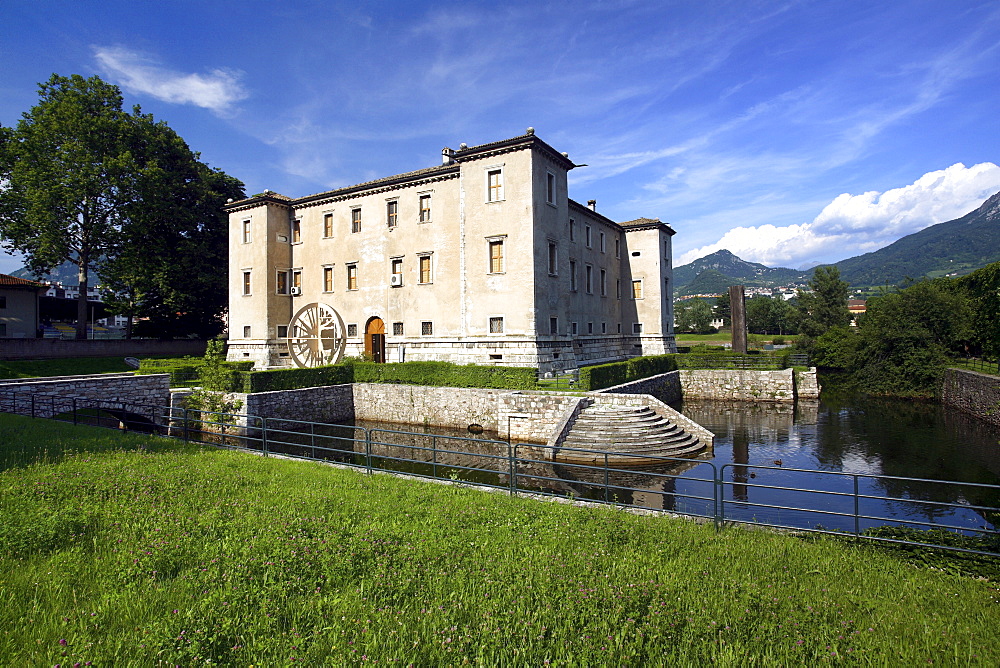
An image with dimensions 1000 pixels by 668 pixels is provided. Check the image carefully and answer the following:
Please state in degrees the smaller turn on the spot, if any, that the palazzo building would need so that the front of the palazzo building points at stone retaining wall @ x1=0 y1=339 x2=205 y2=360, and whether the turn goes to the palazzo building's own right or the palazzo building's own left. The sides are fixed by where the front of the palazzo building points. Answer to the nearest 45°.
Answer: approximately 45° to the palazzo building's own right

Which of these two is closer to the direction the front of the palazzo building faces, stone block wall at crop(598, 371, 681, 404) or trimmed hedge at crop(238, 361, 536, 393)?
the trimmed hedge

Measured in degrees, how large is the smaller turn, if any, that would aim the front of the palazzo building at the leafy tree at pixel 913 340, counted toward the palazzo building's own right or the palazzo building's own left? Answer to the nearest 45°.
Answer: approximately 135° to the palazzo building's own left

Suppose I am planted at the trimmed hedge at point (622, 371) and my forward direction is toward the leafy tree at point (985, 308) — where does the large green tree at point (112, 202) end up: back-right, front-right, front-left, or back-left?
back-left

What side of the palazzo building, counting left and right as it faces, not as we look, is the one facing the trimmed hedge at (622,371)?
left

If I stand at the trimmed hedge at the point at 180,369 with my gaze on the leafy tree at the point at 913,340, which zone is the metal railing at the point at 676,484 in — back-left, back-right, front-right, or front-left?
front-right

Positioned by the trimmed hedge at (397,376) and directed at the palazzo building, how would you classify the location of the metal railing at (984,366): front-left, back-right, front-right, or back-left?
front-right

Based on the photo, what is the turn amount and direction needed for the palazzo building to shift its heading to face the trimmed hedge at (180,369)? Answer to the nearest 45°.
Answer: approximately 45° to its right

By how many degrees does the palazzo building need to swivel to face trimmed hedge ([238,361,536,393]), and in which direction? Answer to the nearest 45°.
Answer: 0° — it already faces it

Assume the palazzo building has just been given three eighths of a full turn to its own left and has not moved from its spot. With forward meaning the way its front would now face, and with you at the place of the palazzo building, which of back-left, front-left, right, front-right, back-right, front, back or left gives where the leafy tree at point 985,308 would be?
front

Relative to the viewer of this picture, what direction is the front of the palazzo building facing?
facing the viewer and to the left of the viewer

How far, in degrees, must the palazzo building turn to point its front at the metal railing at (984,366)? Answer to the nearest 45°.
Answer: approximately 135° to its left

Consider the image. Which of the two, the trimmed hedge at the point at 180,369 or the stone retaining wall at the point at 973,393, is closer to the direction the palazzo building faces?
the trimmed hedge
